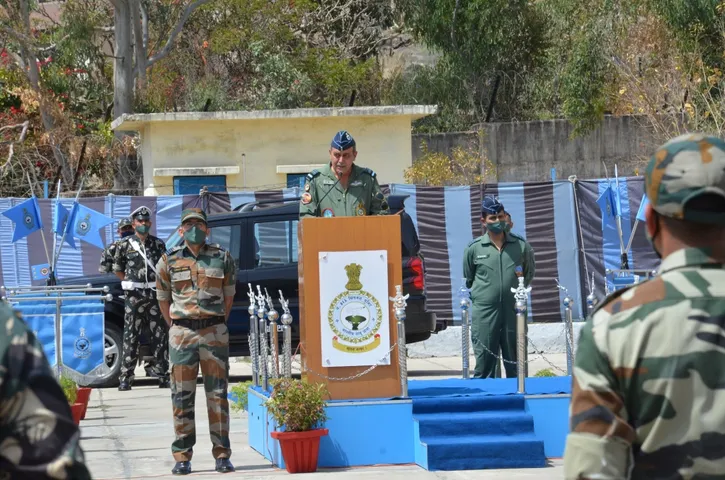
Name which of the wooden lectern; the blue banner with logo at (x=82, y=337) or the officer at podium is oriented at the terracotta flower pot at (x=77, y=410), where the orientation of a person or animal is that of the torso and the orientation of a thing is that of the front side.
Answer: the blue banner with logo

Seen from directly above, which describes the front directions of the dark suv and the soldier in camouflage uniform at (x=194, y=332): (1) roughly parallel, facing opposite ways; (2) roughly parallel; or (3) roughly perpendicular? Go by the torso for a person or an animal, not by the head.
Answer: roughly perpendicular

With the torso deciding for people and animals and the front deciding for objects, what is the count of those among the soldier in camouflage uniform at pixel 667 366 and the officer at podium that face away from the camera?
1

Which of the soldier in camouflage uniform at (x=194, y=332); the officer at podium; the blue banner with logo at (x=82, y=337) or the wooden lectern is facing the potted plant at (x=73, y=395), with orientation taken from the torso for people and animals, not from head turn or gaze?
the blue banner with logo

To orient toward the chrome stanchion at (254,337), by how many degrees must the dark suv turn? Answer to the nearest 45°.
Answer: approximately 90° to its left

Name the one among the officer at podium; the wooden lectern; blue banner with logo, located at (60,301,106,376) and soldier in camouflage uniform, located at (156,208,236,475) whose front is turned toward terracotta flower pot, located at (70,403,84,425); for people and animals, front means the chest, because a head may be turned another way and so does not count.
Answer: the blue banner with logo

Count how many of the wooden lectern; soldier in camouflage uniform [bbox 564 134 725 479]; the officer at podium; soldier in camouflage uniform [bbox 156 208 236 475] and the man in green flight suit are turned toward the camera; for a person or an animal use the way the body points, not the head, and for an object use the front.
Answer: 4

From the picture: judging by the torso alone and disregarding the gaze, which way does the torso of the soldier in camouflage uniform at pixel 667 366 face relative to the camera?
away from the camera

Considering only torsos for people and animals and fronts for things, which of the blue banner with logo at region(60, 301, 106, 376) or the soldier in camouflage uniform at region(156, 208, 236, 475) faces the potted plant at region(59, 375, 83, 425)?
the blue banner with logo

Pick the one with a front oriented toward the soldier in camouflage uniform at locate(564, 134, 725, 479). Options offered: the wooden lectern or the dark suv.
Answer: the wooden lectern
